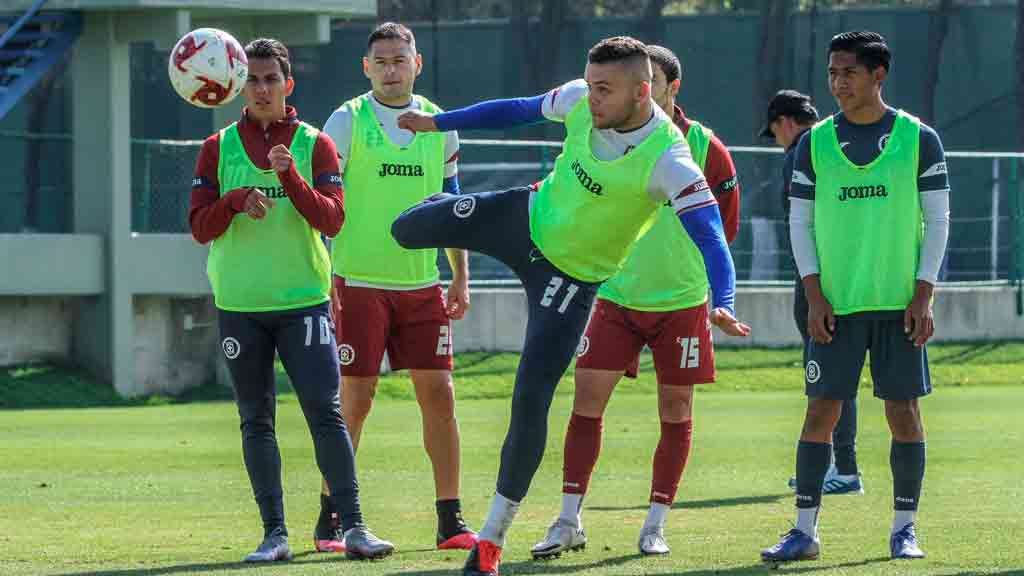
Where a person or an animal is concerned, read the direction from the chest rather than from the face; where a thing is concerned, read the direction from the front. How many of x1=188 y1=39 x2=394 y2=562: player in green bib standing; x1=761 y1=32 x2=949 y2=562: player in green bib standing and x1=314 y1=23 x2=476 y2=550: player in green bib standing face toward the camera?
3

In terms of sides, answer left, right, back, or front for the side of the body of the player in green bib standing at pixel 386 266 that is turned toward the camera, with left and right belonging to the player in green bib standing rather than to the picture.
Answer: front

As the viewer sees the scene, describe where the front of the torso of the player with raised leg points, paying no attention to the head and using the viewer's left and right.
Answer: facing the viewer and to the left of the viewer

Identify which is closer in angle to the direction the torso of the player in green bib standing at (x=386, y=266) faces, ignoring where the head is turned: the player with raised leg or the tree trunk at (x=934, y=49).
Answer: the player with raised leg

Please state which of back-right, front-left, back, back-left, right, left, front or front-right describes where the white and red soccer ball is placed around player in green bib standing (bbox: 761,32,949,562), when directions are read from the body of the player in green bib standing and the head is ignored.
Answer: right

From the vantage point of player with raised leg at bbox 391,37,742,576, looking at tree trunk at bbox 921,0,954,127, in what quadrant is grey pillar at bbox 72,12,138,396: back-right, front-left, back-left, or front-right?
front-left

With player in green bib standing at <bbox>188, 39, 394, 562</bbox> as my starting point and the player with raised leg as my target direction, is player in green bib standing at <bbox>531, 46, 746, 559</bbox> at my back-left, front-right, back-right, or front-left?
front-left

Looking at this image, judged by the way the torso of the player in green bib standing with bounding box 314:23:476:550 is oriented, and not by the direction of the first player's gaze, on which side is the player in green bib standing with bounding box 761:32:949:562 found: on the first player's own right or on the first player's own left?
on the first player's own left

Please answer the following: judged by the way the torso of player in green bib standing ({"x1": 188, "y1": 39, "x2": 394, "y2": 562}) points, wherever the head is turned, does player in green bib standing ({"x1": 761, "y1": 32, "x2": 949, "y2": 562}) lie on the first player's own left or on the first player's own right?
on the first player's own left

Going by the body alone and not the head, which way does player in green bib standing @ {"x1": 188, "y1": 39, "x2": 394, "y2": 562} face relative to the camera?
toward the camera

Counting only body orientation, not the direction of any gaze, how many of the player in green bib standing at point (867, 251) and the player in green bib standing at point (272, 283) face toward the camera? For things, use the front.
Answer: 2

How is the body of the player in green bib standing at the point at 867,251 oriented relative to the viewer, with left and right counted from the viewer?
facing the viewer

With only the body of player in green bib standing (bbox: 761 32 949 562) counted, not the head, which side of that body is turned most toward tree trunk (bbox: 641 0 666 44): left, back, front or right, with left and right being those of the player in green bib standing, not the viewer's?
back

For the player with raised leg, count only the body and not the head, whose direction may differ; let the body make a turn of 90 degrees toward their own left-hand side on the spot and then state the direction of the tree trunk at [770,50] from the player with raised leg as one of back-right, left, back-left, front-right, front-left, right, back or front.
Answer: back-left

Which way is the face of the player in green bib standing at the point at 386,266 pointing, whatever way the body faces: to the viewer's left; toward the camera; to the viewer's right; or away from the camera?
toward the camera

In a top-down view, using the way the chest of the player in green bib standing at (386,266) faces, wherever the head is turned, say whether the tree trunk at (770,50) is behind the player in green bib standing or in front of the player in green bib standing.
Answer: behind

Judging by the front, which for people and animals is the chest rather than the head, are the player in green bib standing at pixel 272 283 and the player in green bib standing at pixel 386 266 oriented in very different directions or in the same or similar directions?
same or similar directions
